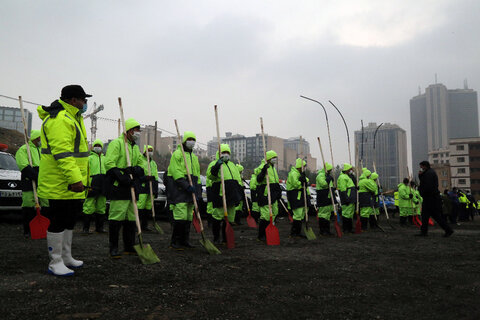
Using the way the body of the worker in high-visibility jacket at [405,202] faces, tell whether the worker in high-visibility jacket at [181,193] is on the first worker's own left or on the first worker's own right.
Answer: on the first worker's own right

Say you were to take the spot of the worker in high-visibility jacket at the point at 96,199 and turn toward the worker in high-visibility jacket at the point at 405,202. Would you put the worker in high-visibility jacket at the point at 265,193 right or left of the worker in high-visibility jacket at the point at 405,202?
right

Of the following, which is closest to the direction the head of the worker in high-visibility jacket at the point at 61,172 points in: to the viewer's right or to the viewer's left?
to the viewer's right

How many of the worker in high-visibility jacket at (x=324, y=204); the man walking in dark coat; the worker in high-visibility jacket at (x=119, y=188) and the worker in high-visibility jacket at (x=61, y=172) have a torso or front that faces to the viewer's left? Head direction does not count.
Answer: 1

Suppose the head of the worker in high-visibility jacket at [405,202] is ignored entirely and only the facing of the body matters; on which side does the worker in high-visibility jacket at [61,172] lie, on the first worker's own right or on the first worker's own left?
on the first worker's own right
